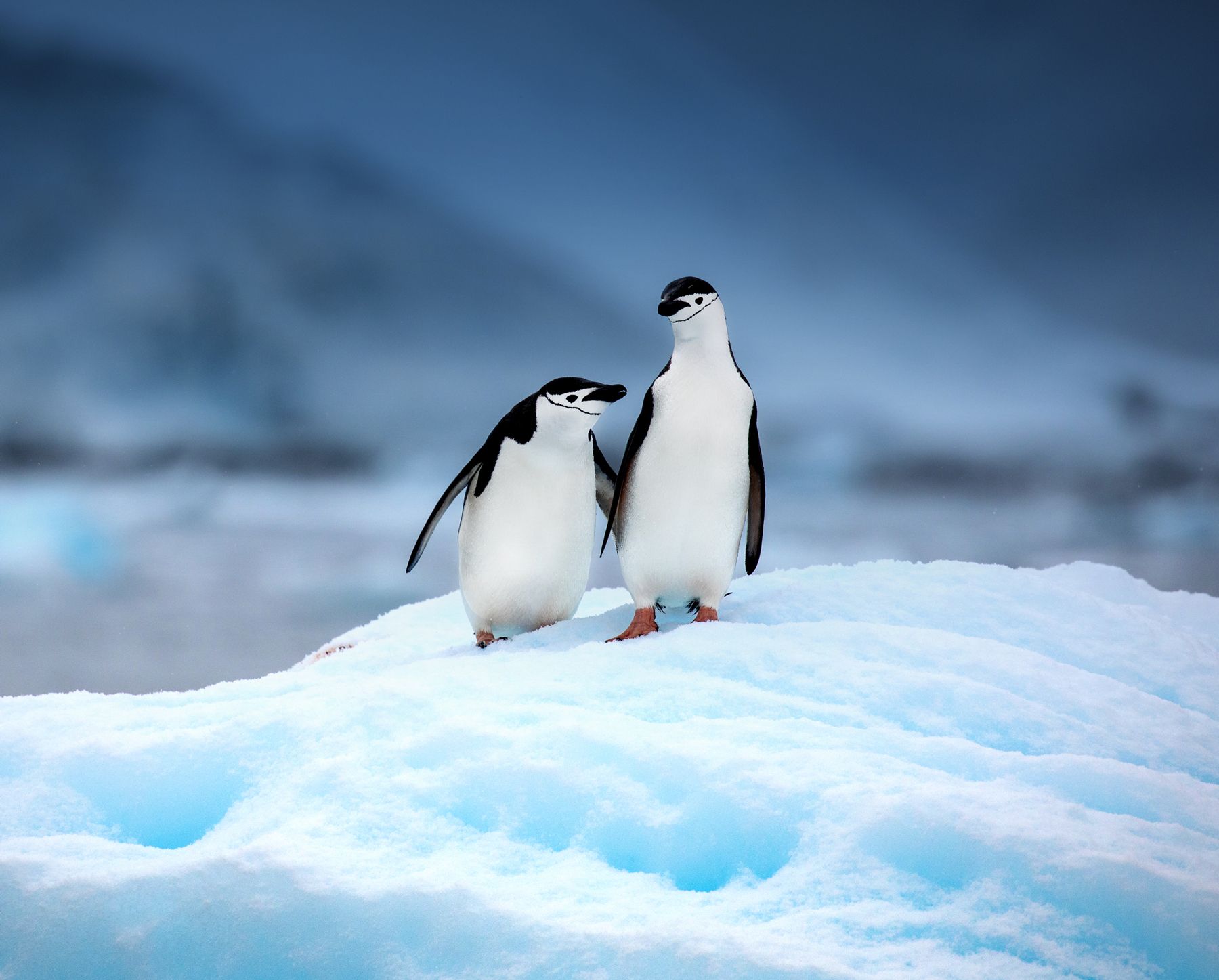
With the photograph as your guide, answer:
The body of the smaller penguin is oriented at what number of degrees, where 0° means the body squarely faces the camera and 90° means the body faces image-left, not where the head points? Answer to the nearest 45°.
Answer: approximately 315°
